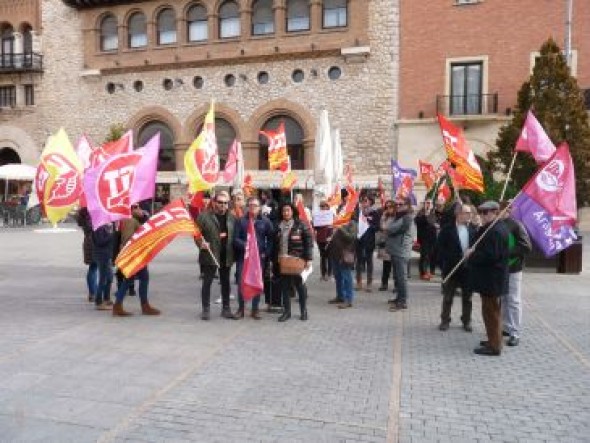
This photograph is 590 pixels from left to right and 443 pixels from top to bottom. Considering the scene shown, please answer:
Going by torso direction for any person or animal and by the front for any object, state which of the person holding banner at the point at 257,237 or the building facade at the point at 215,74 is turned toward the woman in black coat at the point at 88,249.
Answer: the building facade

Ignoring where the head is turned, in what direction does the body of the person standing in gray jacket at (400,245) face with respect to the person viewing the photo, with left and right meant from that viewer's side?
facing to the left of the viewer

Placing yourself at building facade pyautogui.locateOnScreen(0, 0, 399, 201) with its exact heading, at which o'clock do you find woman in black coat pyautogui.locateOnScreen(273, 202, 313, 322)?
The woman in black coat is roughly at 12 o'clock from the building facade.

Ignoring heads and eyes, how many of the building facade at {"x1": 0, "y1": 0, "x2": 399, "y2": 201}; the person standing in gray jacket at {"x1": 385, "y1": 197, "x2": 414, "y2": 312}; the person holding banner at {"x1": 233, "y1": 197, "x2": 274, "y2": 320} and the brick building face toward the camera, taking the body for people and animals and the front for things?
3

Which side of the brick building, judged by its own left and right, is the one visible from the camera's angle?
front

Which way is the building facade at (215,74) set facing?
toward the camera

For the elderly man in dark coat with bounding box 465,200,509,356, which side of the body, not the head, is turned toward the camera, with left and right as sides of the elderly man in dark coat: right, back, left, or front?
left

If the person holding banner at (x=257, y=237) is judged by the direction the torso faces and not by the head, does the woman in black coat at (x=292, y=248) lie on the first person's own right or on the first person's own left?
on the first person's own left

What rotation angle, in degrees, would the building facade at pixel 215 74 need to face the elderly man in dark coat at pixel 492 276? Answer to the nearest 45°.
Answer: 0° — it already faces them

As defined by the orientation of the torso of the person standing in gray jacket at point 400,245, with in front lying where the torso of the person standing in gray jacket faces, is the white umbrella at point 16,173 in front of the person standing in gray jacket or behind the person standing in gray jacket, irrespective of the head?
in front

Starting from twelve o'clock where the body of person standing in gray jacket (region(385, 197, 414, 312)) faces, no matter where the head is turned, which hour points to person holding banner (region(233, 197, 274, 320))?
person holding banner (region(233, 197, 274, 320)) is roughly at 11 o'clock from person standing in gray jacket (region(385, 197, 414, 312)).

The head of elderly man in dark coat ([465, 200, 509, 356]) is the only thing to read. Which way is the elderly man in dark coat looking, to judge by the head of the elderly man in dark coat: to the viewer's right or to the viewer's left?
to the viewer's left
